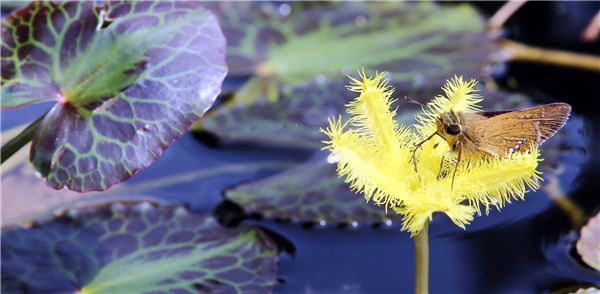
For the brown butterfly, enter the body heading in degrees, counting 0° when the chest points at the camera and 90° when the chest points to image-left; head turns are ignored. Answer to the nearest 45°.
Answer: approximately 90°

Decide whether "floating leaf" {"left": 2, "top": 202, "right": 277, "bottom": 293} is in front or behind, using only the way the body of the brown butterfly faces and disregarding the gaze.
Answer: in front

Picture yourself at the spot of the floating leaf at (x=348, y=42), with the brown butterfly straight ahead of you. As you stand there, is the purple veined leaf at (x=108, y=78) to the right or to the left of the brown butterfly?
right

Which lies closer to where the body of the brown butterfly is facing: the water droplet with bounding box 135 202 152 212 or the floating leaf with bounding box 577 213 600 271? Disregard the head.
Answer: the water droplet

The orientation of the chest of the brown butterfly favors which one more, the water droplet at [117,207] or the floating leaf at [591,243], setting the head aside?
the water droplet

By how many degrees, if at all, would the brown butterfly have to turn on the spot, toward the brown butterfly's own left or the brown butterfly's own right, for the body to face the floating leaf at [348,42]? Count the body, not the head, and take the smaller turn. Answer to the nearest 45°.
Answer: approximately 45° to the brown butterfly's own right

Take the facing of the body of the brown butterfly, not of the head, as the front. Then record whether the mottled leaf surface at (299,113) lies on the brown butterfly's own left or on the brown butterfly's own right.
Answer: on the brown butterfly's own right

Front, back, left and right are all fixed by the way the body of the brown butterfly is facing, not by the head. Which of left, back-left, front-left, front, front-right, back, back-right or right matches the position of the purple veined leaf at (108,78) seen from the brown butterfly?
front

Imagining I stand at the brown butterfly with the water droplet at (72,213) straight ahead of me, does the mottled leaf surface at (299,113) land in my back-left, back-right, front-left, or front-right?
front-right
